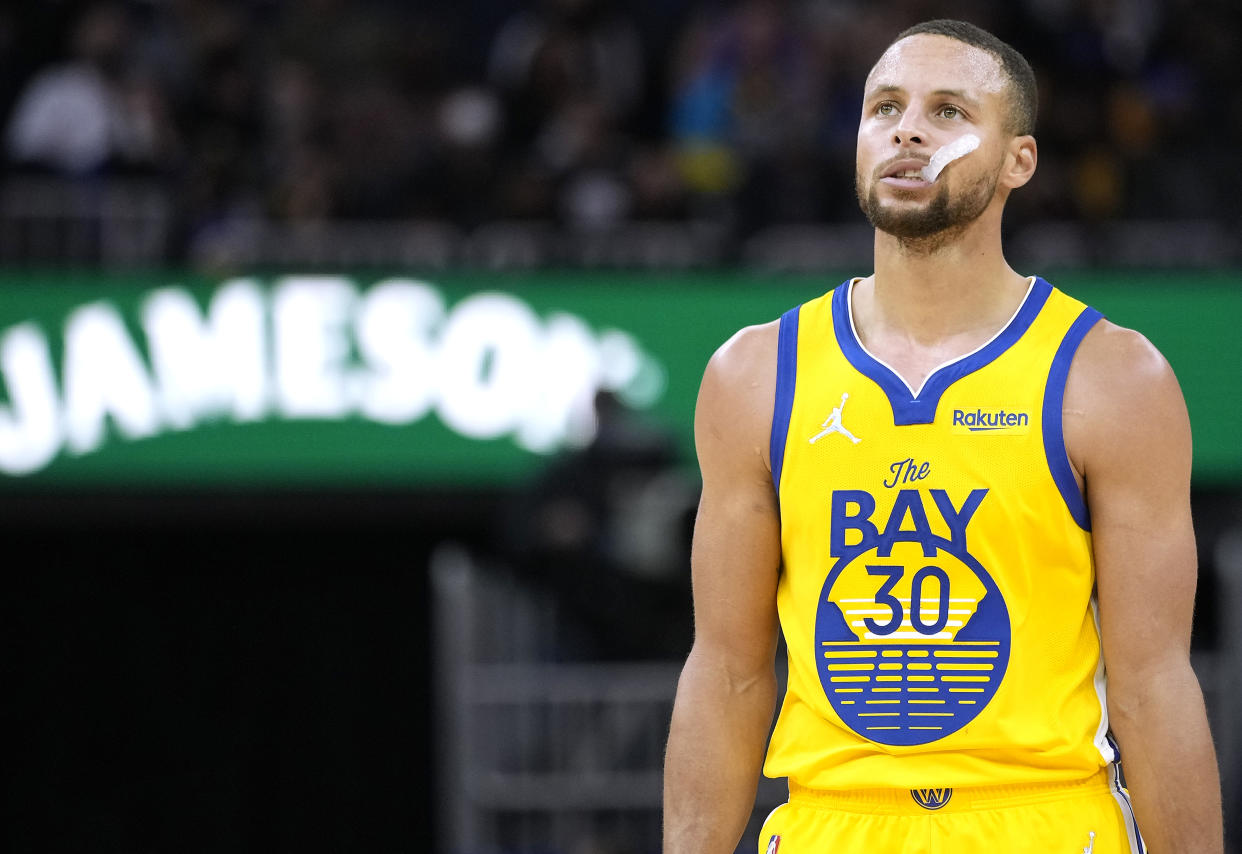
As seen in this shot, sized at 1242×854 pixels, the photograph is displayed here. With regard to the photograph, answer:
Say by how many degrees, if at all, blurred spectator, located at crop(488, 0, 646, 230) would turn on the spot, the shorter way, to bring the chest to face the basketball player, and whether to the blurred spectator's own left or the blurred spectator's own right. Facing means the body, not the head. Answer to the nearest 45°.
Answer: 0° — they already face them

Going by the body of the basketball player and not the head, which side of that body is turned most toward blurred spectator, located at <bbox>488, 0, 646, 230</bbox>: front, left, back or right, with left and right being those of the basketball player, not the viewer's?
back

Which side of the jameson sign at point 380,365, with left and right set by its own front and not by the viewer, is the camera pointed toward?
front

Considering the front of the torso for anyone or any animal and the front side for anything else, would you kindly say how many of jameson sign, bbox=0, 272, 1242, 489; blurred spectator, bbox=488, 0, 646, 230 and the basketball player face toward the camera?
3

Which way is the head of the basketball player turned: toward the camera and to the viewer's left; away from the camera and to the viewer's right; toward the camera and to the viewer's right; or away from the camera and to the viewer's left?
toward the camera and to the viewer's left

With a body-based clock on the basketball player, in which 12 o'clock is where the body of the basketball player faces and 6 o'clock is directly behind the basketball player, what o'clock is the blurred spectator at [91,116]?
The blurred spectator is roughly at 5 o'clock from the basketball player.

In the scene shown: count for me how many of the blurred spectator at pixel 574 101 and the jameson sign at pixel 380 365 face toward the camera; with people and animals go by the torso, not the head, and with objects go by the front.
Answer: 2

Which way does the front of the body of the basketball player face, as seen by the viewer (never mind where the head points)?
toward the camera

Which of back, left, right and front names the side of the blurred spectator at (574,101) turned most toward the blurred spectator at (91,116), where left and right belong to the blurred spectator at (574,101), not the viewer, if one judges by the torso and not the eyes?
right

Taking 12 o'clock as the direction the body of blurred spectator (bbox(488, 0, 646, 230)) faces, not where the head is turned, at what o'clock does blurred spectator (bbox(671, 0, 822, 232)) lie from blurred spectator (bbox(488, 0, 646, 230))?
blurred spectator (bbox(671, 0, 822, 232)) is roughly at 9 o'clock from blurred spectator (bbox(488, 0, 646, 230)).

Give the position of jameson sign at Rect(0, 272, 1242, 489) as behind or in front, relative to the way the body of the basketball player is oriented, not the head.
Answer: behind
